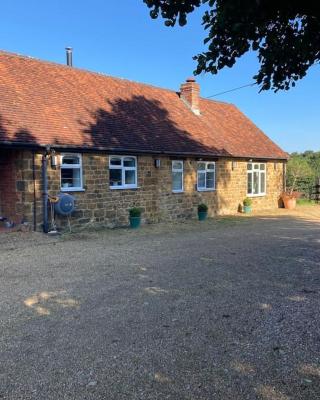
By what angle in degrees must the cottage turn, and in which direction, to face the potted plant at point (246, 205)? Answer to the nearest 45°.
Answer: approximately 90° to its left

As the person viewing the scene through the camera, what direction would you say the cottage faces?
facing the viewer and to the right of the viewer

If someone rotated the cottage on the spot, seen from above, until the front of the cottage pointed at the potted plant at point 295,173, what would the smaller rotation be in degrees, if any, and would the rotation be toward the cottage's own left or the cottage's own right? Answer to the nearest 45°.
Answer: approximately 90° to the cottage's own left

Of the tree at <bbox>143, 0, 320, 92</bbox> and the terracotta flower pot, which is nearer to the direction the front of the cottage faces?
the tree

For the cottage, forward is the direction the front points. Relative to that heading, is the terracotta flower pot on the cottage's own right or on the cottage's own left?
on the cottage's own left
